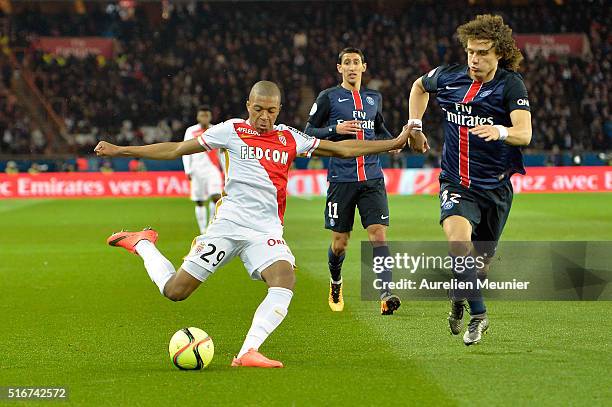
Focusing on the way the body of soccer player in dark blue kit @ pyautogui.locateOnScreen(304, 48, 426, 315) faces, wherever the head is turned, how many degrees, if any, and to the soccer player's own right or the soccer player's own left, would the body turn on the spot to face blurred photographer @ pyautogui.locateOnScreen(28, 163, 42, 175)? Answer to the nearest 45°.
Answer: approximately 135° to the soccer player's own right

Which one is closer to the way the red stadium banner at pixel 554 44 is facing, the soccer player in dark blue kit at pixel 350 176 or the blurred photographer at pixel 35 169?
the soccer player in dark blue kit

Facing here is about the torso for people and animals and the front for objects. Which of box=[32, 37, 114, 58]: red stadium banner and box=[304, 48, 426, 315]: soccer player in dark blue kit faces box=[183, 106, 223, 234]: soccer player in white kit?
the red stadium banner

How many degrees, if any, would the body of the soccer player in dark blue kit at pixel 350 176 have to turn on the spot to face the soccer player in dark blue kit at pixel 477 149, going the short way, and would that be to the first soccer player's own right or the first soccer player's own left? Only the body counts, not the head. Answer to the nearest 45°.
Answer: approximately 45° to the first soccer player's own left

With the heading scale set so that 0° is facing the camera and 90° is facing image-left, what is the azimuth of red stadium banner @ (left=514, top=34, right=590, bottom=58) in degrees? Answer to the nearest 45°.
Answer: approximately 0°

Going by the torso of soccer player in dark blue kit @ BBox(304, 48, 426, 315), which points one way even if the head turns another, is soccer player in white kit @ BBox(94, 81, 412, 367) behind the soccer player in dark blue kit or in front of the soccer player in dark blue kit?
in front

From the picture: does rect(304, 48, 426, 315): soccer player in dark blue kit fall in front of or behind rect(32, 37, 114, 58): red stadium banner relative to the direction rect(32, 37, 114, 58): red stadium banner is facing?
in front

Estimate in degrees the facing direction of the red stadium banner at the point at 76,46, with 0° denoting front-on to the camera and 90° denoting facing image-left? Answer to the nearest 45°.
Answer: approximately 0°

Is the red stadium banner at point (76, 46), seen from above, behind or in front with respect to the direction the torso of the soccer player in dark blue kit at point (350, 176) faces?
behind

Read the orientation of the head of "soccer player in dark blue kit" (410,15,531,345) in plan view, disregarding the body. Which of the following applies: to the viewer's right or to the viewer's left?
to the viewer's left

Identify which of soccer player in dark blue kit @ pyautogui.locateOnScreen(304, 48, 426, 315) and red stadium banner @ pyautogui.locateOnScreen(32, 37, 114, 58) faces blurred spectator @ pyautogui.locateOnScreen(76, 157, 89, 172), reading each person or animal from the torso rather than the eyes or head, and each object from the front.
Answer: the red stadium banner

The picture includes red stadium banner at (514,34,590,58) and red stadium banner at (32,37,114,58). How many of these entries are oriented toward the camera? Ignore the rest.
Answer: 2
